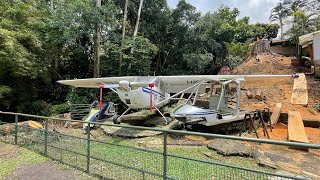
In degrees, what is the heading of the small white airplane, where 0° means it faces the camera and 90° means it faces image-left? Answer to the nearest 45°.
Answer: approximately 45°

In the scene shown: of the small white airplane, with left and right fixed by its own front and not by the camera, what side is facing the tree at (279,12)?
back

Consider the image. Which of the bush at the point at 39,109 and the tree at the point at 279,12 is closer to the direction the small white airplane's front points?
the bush

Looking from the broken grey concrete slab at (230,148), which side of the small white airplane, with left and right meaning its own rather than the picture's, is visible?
left

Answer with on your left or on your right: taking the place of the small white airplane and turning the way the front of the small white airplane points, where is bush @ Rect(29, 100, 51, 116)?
on your right
